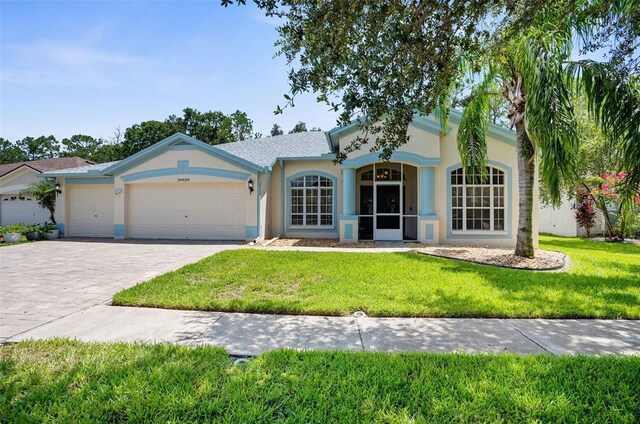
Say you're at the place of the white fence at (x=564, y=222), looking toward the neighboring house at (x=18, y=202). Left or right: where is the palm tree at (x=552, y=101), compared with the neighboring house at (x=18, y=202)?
left

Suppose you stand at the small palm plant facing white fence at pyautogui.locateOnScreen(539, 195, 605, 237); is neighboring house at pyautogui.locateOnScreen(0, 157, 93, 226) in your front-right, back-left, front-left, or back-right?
back-left

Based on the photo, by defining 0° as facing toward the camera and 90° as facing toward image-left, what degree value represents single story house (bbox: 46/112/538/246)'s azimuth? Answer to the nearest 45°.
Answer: approximately 0°

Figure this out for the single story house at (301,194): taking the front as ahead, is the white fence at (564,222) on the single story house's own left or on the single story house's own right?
on the single story house's own left

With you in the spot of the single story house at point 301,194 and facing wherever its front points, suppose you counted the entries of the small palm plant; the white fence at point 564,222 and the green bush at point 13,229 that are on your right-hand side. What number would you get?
2

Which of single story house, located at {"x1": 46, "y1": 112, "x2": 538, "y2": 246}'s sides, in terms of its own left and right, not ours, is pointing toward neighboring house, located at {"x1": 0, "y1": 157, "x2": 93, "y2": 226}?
right

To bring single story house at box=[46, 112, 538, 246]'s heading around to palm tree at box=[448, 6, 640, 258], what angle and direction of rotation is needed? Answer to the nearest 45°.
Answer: approximately 45° to its left

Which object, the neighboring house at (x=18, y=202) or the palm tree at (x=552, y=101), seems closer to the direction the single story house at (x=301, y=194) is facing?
the palm tree

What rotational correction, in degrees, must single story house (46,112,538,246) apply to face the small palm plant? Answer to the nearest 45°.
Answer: approximately 90° to its right

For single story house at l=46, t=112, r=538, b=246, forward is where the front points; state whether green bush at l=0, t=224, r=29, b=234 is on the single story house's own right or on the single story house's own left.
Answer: on the single story house's own right
